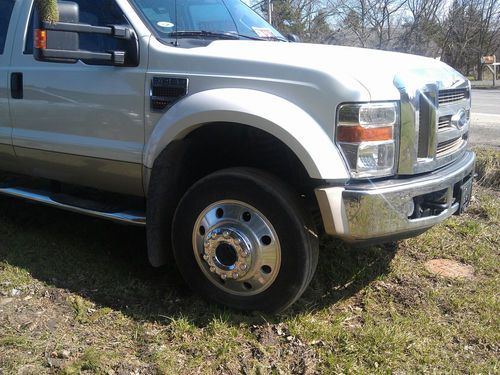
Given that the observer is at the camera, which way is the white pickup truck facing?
facing the viewer and to the right of the viewer
